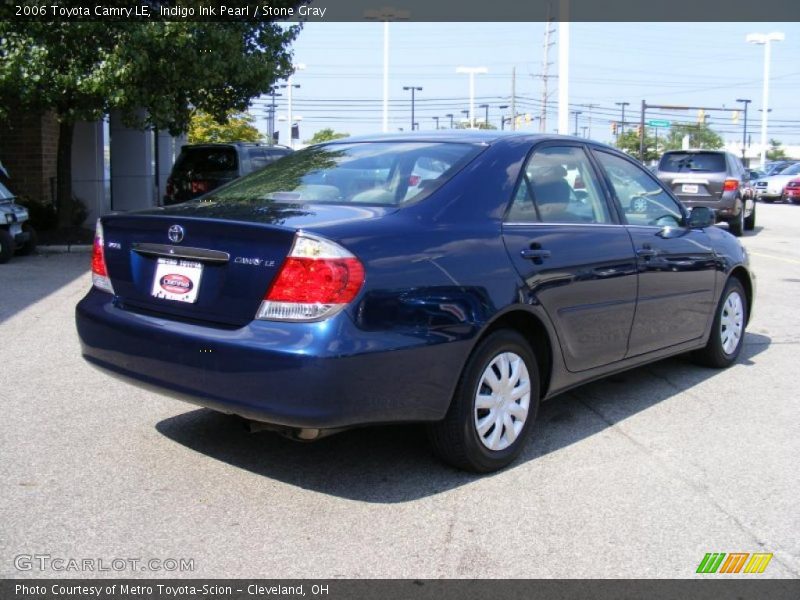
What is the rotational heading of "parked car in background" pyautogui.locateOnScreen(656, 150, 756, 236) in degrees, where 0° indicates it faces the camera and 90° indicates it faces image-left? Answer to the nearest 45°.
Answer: approximately 180°

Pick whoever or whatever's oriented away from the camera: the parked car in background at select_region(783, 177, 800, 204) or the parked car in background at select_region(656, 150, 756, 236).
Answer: the parked car in background at select_region(656, 150, 756, 236)

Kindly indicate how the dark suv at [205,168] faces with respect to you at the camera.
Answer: facing away from the viewer and to the right of the viewer

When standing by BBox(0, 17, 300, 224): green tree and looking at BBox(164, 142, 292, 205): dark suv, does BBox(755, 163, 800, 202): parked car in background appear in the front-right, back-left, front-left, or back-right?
front-right

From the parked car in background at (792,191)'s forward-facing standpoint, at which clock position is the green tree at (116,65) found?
The green tree is roughly at 11 o'clock from the parked car in background.

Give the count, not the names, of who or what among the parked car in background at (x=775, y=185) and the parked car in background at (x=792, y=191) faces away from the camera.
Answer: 0

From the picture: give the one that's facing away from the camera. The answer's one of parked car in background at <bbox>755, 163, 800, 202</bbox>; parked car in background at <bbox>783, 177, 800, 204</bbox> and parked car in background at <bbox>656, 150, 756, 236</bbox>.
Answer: parked car in background at <bbox>656, 150, 756, 236</bbox>

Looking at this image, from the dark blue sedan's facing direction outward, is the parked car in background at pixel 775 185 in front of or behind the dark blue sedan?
in front

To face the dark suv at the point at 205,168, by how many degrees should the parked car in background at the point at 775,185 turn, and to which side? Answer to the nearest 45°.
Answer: approximately 45° to its left

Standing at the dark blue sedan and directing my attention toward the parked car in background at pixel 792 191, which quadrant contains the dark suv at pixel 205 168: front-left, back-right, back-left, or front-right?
front-left

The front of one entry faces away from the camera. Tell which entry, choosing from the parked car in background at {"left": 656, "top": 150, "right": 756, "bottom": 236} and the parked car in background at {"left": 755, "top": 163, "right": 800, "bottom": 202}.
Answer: the parked car in background at {"left": 656, "top": 150, "right": 756, "bottom": 236}

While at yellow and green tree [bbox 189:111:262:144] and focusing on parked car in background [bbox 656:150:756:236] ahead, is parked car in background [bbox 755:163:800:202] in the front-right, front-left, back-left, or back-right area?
front-left

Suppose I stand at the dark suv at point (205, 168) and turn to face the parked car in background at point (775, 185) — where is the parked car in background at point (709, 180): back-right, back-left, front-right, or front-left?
front-right

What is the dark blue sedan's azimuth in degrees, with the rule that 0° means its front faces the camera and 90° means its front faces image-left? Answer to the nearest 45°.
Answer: approximately 225°
